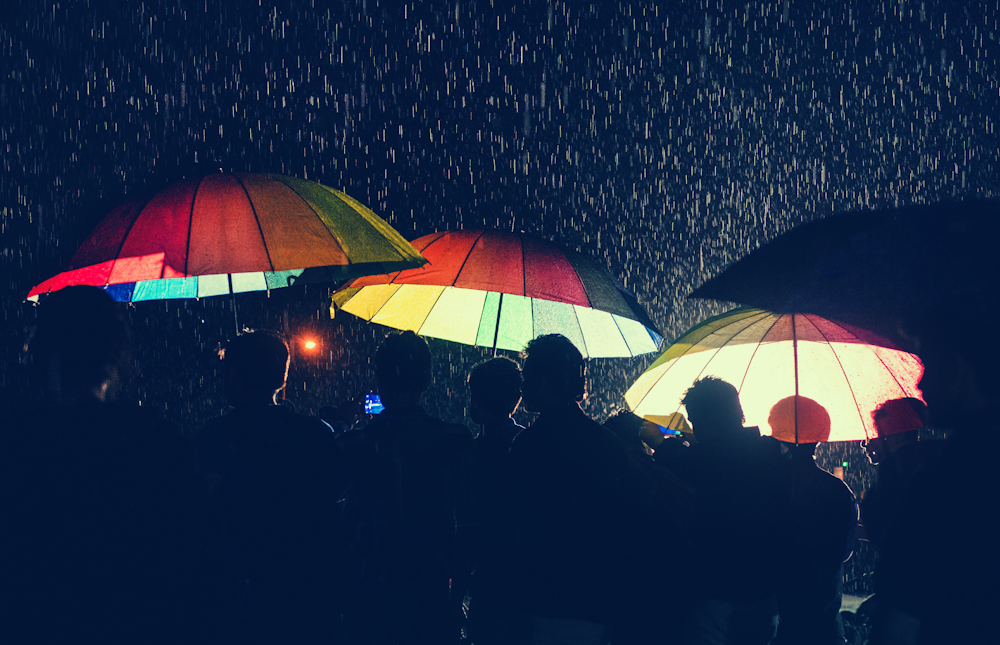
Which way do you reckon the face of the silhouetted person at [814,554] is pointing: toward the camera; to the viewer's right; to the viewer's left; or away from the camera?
away from the camera

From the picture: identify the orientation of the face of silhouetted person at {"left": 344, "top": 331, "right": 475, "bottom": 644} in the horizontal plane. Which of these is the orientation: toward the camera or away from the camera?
away from the camera

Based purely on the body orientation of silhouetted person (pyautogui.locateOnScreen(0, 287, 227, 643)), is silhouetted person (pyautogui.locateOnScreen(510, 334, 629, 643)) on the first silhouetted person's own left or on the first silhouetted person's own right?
on the first silhouetted person's own right

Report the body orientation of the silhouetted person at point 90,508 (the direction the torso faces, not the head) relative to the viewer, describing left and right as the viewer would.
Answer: facing away from the viewer

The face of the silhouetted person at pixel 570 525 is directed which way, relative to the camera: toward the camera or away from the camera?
away from the camera

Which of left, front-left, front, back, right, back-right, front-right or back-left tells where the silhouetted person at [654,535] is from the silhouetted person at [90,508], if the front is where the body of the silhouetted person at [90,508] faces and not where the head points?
right

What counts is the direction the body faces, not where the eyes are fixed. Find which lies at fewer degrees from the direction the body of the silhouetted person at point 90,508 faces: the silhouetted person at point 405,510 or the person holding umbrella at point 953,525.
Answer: the silhouetted person

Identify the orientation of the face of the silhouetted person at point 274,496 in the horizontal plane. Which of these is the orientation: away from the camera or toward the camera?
away from the camera

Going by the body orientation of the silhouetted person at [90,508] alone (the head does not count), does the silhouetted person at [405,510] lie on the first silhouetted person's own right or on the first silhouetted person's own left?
on the first silhouetted person's own right

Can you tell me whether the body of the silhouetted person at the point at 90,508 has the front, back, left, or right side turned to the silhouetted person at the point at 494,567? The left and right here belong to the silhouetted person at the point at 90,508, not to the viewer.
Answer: right

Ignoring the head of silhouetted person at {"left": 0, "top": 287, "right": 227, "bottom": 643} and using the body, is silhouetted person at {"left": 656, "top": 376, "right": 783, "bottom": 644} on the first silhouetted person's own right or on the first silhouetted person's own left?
on the first silhouetted person's own right
